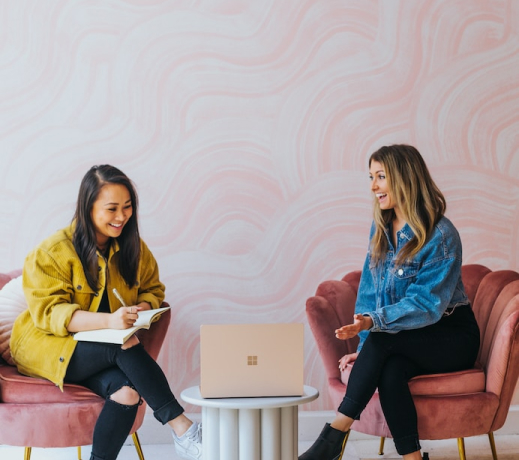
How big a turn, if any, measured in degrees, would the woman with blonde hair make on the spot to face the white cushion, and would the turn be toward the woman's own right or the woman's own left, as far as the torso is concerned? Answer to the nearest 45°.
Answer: approximately 45° to the woman's own right

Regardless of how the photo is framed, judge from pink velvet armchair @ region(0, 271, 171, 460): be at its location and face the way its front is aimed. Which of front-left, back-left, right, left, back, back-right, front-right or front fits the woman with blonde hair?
front-left

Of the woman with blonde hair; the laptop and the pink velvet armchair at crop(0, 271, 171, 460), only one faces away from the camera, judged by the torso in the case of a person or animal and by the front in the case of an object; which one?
the laptop

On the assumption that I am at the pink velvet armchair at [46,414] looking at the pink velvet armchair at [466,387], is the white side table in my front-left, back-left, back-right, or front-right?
front-right

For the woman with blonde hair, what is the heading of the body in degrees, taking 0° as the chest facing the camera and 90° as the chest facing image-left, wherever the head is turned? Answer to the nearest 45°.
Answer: approximately 45°

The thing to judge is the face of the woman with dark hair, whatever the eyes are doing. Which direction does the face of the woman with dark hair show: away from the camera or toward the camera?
toward the camera

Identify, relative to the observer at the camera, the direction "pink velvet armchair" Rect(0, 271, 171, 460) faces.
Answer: facing the viewer and to the right of the viewer

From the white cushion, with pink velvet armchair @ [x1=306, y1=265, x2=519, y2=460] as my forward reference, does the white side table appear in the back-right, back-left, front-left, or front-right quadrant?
front-right

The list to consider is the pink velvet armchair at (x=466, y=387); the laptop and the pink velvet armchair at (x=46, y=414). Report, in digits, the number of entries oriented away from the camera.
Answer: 1

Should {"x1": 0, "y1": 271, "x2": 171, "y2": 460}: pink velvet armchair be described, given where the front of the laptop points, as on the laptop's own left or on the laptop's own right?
on the laptop's own left

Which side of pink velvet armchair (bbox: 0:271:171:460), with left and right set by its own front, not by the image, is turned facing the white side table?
front

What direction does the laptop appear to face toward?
away from the camera

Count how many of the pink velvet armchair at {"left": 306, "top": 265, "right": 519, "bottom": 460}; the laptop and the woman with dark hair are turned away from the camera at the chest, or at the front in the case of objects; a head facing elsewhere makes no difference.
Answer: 1

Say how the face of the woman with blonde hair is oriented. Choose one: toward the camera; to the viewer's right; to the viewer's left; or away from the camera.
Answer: to the viewer's left

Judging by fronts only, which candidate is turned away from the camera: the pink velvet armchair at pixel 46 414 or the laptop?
the laptop

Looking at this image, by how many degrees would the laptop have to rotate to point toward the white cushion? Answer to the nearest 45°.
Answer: approximately 45° to its left

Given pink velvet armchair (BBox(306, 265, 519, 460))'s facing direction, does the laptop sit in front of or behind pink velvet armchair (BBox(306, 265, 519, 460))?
in front

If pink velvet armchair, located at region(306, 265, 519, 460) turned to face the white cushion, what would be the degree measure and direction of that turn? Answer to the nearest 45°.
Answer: approximately 45° to its right
